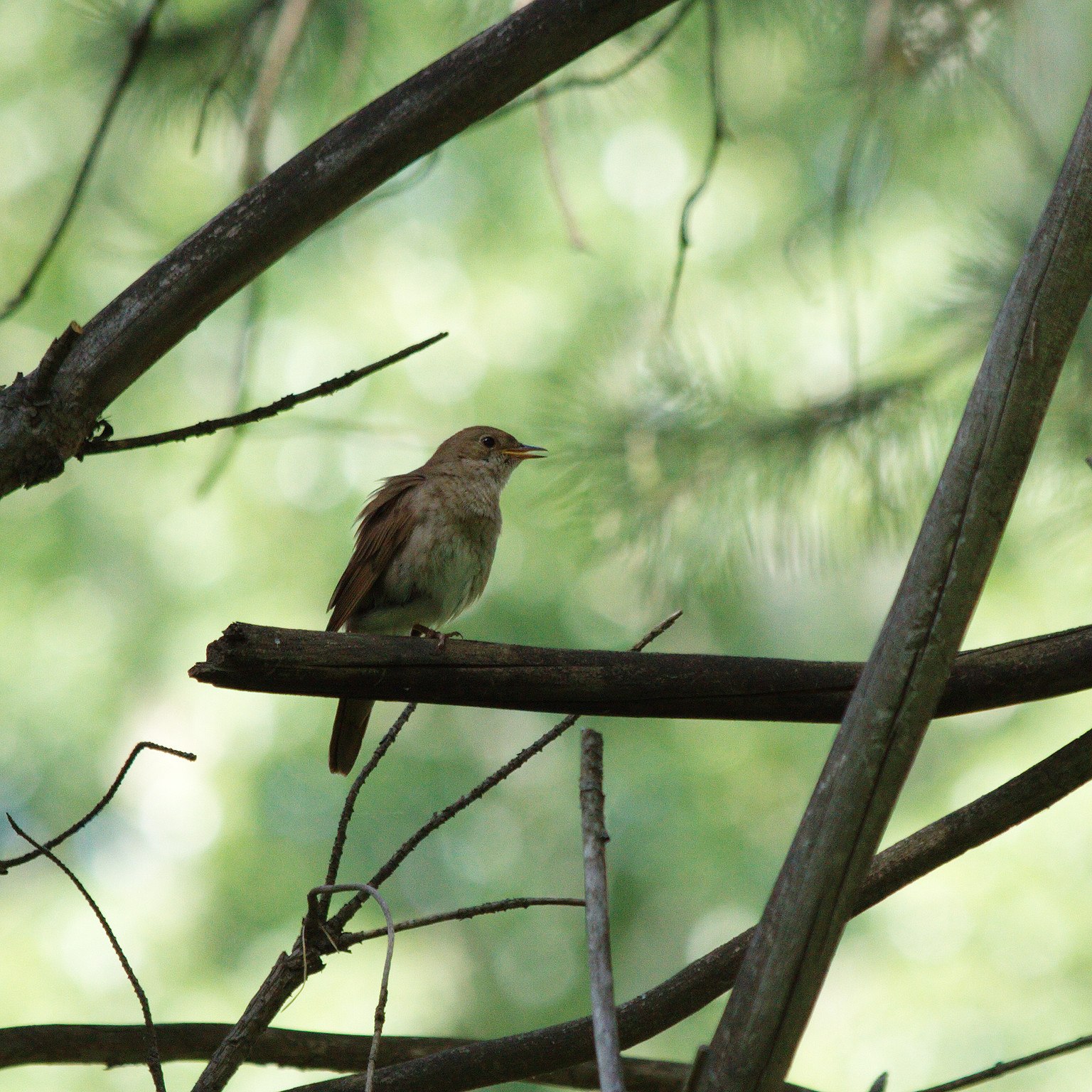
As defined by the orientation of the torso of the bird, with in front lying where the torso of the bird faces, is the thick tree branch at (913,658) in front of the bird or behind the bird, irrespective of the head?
in front

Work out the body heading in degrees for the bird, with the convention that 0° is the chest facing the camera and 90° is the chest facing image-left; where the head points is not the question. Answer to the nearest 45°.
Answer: approximately 315°
